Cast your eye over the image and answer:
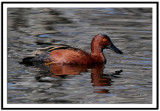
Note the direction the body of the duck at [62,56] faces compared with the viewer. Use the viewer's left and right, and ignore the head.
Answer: facing to the right of the viewer
